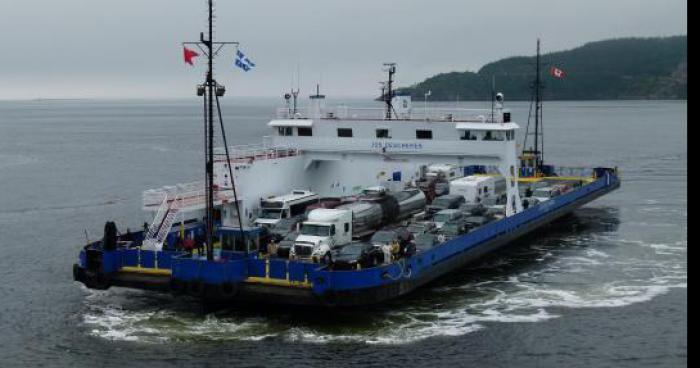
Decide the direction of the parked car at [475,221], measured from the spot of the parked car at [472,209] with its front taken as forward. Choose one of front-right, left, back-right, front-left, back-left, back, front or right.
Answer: front-left

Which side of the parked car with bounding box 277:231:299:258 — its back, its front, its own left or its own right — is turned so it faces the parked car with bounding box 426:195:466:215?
back

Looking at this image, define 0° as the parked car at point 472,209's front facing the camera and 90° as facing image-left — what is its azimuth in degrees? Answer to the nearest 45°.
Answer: approximately 45°

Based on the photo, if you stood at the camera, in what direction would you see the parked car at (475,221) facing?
facing the viewer and to the left of the viewer

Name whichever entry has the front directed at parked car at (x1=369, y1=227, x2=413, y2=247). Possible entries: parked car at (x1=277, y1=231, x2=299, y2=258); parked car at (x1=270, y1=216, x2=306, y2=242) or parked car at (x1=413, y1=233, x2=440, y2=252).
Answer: parked car at (x1=413, y1=233, x2=440, y2=252)

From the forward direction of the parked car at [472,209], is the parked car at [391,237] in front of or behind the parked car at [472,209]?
in front

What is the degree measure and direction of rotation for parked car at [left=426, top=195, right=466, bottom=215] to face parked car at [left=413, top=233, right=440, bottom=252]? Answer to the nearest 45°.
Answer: approximately 45° to its left

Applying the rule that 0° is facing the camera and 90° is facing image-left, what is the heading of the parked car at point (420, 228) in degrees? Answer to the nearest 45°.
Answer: approximately 45°
